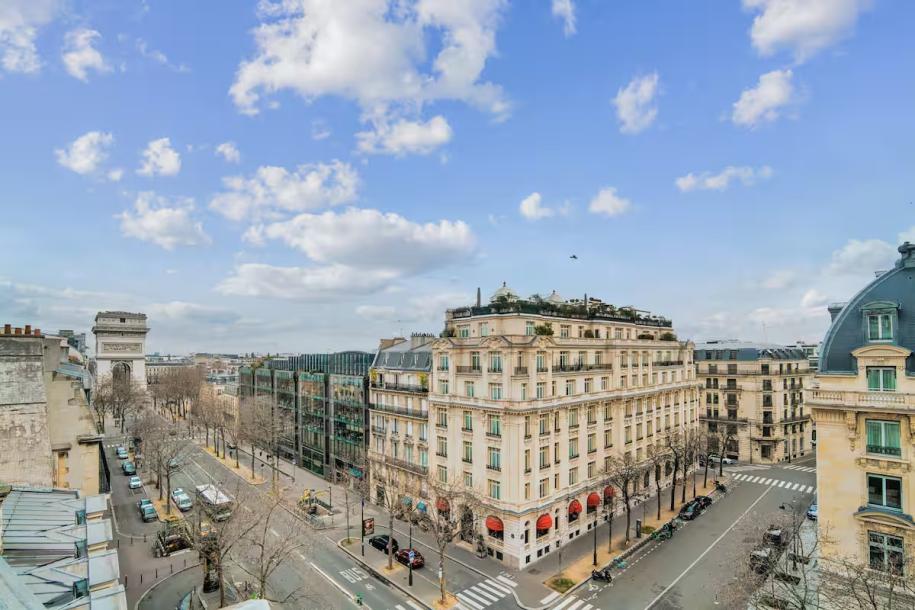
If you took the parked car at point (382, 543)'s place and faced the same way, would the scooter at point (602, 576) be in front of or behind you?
behind

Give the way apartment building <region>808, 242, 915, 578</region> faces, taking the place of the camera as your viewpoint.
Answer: facing the viewer

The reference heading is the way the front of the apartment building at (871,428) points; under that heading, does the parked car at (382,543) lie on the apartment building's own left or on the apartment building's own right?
on the apartment building's own right

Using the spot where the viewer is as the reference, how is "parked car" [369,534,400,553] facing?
facing away from the viewer and to the left of the viewer

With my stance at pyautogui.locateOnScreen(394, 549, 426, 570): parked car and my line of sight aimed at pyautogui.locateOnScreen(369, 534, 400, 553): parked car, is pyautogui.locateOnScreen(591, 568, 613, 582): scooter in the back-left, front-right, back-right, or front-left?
back-right

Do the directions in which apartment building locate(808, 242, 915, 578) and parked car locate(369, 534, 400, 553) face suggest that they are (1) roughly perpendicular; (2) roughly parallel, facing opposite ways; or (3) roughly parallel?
roughly perpendicular

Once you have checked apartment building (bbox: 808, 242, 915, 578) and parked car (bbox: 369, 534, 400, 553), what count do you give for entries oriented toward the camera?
1
